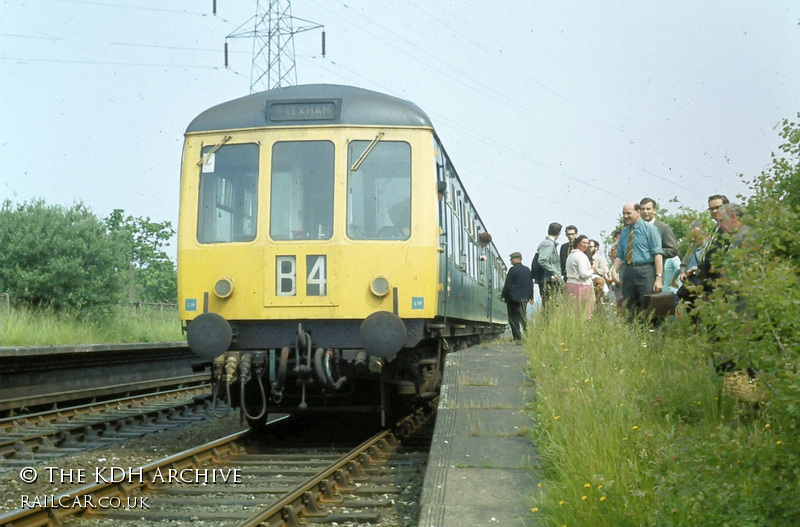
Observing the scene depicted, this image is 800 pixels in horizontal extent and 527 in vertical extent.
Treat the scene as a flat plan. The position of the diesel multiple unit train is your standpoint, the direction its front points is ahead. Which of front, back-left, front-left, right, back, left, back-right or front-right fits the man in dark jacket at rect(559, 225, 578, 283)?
back-left

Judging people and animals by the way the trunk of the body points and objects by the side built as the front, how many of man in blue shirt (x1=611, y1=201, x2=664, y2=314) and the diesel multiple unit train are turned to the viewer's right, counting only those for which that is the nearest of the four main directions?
0

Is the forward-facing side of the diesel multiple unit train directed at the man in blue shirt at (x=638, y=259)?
no

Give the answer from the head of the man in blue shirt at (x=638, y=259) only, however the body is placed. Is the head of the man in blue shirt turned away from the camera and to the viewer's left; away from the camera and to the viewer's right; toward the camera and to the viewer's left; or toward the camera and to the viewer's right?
toward the camera and to the viewer's left

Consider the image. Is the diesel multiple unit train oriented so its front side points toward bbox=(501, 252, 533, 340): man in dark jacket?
no

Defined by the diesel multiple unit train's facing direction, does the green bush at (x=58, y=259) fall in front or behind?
behind

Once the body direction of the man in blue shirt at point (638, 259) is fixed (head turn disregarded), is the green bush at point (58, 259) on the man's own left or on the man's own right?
on the man's own right

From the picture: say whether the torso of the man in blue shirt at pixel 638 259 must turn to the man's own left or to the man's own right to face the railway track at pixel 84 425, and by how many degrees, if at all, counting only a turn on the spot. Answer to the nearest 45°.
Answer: approximately 45° to the man's own right

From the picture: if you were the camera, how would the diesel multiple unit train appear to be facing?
facing the viewer

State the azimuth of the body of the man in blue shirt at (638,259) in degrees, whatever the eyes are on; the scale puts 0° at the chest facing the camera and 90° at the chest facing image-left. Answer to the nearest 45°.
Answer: approximately 45°

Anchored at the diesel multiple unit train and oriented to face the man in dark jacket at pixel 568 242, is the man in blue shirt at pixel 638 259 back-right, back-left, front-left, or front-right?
front-right

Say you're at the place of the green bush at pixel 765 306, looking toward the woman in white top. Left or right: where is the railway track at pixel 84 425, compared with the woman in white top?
left

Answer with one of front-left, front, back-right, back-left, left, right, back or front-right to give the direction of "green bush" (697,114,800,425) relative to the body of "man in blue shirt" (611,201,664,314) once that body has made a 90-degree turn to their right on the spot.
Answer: back-left

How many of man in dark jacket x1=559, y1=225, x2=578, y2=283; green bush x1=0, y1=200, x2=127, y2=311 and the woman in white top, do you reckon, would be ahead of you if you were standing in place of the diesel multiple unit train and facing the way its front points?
0
